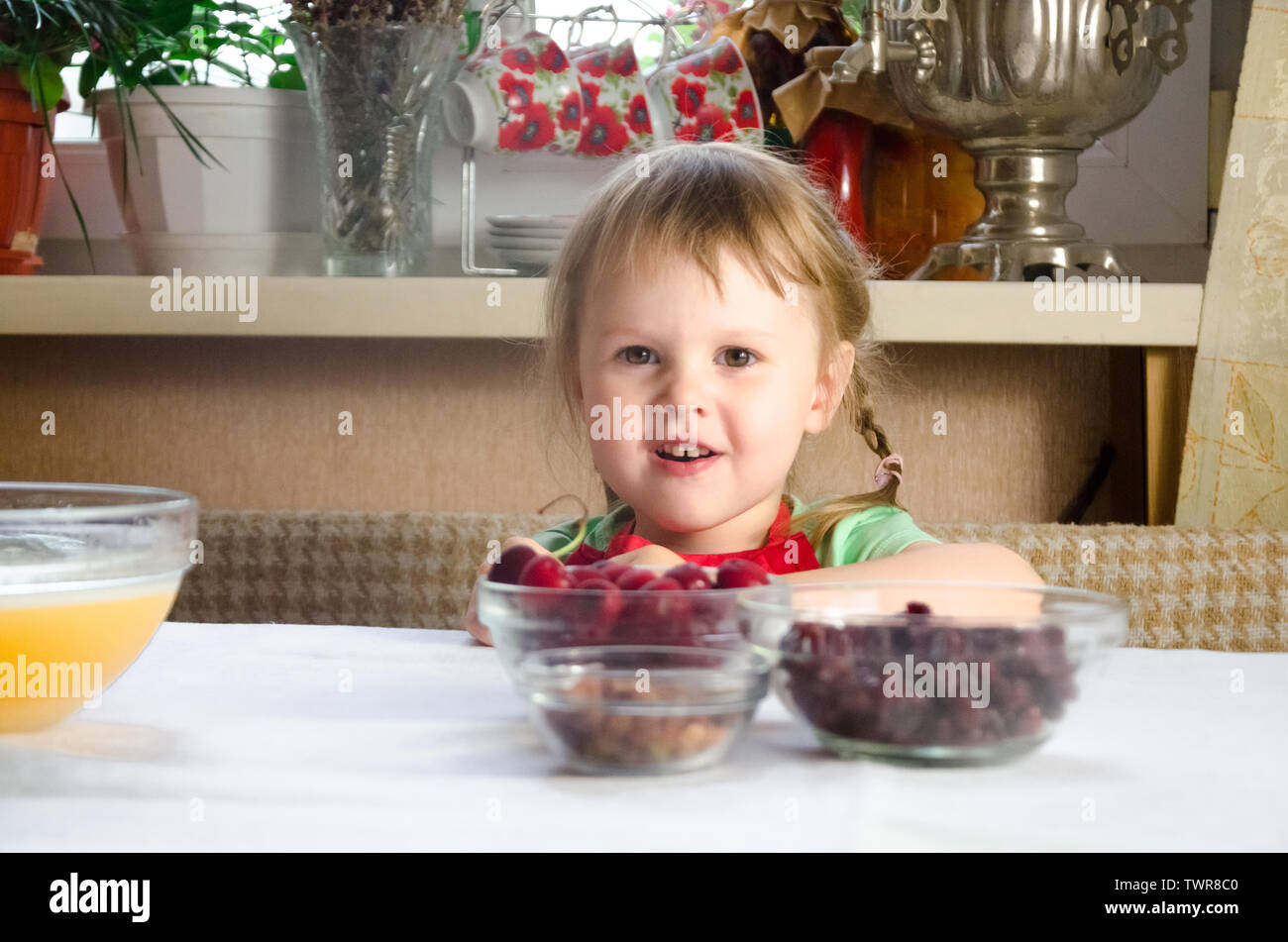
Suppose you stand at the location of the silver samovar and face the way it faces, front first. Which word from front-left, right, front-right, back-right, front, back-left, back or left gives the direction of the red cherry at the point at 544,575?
front-left

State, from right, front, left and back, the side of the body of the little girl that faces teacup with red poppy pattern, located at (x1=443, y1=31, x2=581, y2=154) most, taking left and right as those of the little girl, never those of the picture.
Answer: back

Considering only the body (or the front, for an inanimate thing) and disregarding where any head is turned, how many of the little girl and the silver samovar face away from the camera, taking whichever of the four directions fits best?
0

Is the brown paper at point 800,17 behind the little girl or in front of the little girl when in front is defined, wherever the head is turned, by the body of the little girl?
behind

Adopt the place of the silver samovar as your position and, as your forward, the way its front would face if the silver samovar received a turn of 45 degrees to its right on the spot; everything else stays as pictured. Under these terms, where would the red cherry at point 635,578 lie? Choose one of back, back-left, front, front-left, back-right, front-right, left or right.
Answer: left

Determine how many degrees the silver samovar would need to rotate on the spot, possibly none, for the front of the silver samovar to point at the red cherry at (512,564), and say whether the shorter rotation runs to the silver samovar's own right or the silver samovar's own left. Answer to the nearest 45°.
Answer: approximately 45° to the silver samovar's own left

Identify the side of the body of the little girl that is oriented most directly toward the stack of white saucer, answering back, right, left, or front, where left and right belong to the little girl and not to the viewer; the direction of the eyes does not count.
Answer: back

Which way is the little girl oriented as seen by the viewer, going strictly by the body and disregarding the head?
toward the camera

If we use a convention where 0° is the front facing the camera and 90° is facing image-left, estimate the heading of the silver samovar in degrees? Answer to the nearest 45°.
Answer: approximately 45°

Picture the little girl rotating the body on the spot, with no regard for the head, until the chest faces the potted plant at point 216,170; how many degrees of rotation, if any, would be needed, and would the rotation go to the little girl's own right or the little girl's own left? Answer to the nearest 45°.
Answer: approximately 135° to the little girl's own right
